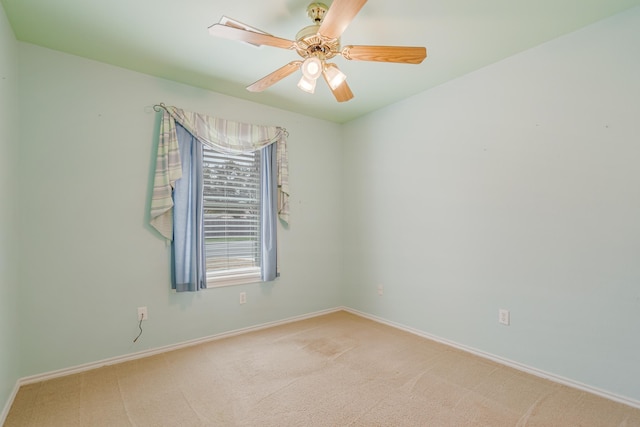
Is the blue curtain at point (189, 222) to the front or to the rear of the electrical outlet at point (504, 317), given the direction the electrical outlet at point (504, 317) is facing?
to the front

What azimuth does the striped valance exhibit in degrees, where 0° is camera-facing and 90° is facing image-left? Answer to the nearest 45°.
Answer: approximately 315°

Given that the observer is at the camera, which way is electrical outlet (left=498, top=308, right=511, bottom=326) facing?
facing the viewer and to the left of the viewer

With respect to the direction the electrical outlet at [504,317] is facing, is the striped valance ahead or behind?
ahead

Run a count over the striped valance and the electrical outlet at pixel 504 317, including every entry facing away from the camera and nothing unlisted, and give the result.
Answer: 0

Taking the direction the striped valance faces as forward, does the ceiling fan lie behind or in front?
in front
